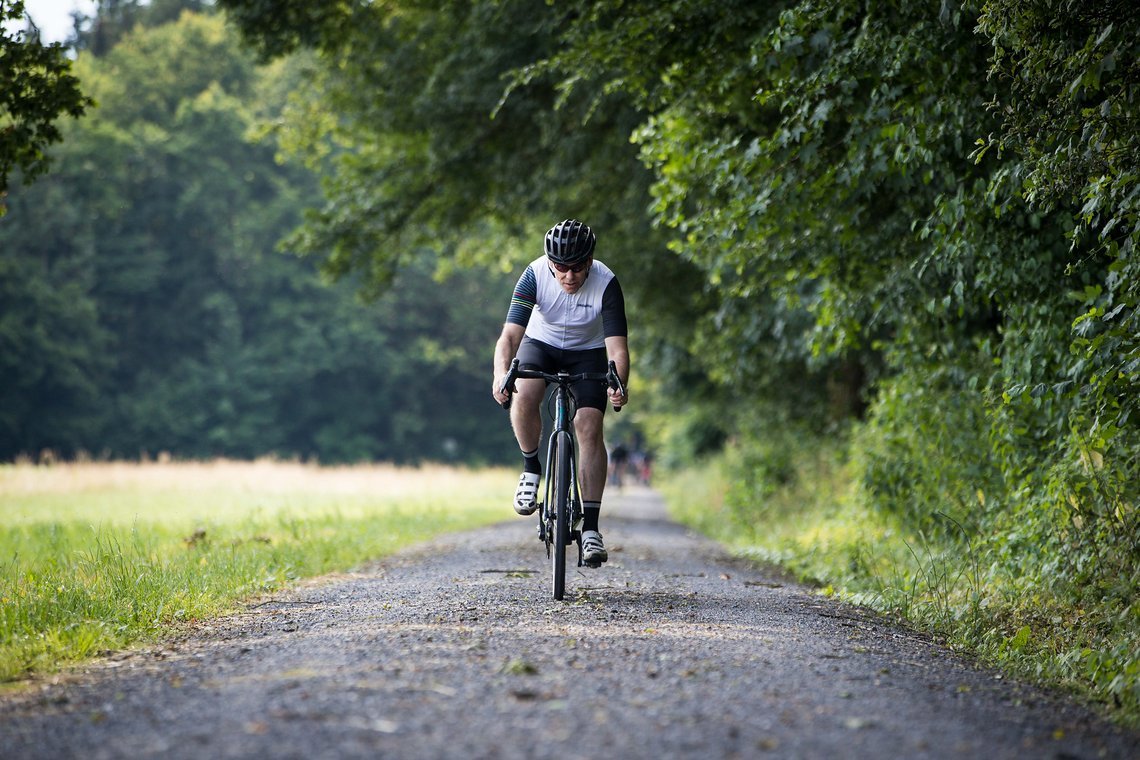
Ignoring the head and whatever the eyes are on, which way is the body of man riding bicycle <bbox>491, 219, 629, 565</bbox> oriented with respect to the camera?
toward the camera

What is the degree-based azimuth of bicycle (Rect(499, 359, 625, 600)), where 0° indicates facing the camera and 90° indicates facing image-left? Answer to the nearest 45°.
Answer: approximately 0°
